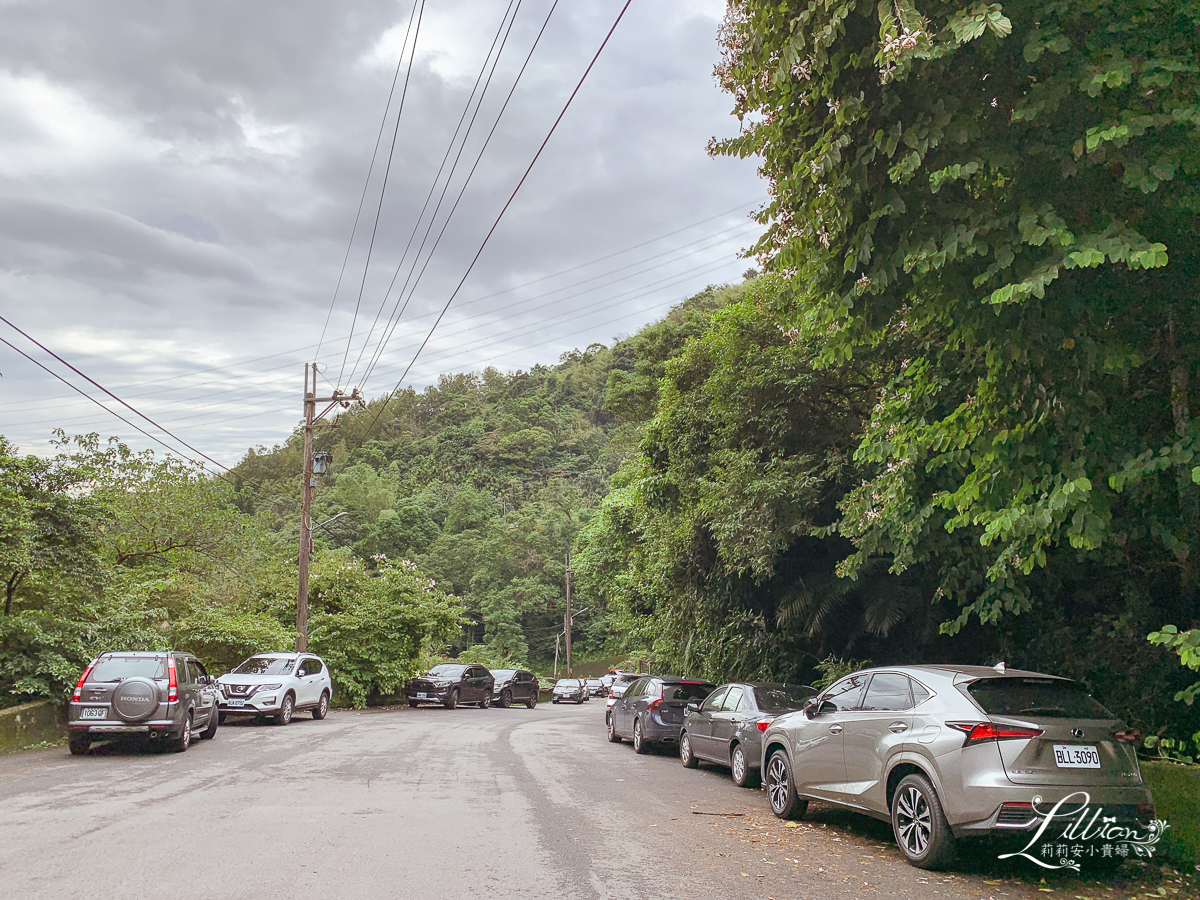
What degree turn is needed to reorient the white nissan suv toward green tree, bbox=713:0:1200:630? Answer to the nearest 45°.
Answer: approximately 45° to its left

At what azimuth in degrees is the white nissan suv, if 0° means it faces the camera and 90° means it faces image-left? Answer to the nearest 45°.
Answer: approximately 45°

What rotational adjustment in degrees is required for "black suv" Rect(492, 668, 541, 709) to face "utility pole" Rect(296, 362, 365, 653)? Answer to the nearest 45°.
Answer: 0° — it already faces it

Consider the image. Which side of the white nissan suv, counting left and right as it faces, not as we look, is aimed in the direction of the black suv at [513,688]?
back

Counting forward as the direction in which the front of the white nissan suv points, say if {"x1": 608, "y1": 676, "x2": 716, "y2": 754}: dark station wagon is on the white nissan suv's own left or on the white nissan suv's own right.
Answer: on the white nissan suv's own left

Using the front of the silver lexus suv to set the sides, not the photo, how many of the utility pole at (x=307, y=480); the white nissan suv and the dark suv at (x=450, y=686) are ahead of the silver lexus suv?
3

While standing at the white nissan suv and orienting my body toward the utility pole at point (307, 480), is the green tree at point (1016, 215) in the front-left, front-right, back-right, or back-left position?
back-right

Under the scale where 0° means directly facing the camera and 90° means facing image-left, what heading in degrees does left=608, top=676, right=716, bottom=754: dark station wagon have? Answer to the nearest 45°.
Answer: approximately 135°

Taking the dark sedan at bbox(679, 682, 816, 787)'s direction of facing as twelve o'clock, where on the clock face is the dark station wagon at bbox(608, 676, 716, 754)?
the dark station wagon at bbox(608, 676, 716, 754) is roughly at 1 o'clock from the dark sedan at bbox(679, 682, 816, 787).

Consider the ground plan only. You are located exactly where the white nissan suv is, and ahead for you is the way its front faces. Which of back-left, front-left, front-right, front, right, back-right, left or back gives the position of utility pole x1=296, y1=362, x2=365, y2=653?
back-right
